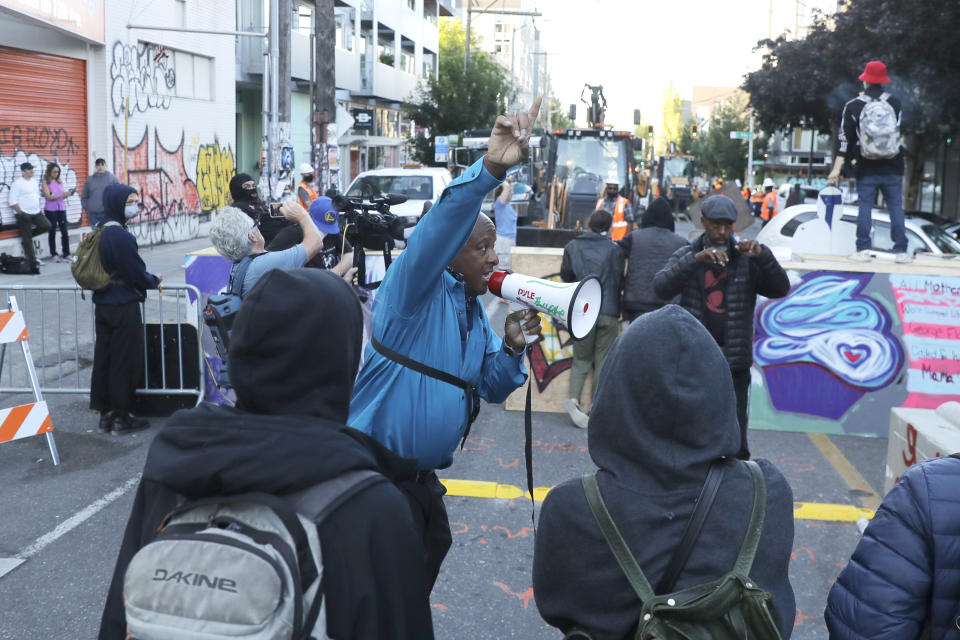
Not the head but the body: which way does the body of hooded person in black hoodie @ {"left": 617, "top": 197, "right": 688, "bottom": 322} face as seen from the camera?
away from the camera

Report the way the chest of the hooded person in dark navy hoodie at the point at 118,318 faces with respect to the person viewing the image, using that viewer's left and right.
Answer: facing to the right of the viewer

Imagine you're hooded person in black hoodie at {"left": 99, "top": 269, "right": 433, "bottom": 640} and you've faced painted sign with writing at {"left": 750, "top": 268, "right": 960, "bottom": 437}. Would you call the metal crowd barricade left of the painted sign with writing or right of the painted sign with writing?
left

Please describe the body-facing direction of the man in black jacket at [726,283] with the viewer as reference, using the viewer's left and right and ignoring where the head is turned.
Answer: facing the viewer

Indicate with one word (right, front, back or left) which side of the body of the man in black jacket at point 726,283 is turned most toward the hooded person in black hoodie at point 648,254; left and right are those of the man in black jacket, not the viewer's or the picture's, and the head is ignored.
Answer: back

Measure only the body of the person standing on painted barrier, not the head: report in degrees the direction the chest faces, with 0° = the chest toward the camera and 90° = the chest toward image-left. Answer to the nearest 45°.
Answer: approximately 180°

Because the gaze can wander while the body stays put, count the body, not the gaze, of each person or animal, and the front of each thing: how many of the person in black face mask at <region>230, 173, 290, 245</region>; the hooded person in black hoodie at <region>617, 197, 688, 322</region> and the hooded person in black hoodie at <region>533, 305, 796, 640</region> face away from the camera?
2

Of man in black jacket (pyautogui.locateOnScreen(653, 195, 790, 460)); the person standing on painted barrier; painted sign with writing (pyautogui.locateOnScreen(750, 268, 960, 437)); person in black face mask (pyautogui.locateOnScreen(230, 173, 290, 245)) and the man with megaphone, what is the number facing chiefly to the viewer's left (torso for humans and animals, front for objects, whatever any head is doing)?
0

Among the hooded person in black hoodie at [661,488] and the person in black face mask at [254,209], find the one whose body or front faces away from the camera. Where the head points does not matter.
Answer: the hooded person in black hoodie

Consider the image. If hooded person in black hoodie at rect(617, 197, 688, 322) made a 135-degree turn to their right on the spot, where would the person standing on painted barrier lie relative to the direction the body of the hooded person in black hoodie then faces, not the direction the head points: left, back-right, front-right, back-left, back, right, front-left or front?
left

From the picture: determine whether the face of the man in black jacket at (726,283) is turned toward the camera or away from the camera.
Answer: toward the camera

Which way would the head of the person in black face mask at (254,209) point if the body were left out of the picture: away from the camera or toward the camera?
toward the camera

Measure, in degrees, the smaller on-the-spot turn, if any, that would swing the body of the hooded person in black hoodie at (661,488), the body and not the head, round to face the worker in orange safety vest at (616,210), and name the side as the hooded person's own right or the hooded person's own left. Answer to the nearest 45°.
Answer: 0° — they already face them

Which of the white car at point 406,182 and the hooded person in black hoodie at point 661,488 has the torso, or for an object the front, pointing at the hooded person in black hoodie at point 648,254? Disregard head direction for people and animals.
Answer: the hooded person in black hoodie at point 661,488

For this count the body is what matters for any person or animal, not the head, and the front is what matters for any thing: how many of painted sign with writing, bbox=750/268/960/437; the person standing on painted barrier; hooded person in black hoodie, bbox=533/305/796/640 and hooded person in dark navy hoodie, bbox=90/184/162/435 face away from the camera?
2

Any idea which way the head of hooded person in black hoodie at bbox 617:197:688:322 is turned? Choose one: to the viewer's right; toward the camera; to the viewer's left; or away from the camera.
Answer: away from the camera
